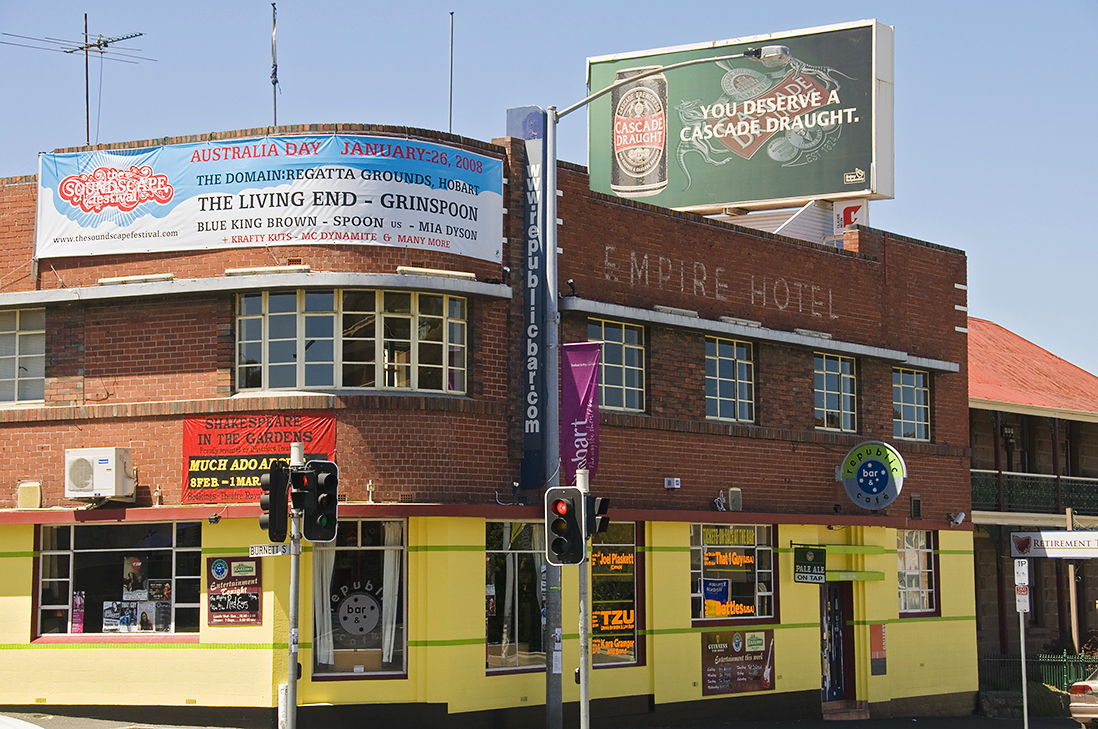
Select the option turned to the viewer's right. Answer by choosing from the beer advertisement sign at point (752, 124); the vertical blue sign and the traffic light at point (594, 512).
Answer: the traffic light

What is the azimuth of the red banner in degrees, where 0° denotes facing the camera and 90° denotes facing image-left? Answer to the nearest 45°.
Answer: approximately 0°

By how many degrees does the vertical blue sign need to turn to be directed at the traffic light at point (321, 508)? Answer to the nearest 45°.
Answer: approximately 45° to its right

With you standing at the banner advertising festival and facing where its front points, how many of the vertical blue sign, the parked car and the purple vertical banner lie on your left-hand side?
3

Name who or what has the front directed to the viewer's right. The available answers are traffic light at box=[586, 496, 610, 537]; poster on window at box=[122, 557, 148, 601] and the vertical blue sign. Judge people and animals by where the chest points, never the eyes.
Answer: the traffic light

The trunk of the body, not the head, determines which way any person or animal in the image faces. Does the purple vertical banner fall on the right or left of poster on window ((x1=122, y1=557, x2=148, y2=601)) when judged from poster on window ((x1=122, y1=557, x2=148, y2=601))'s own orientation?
on its left

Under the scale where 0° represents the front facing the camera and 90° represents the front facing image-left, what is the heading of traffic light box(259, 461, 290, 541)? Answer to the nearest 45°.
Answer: approximately 90°

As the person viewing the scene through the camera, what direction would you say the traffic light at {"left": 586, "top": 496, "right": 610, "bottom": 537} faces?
facing to the right of the viewer

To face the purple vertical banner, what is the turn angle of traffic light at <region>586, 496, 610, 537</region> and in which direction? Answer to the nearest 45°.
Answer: approximately 90° to its left
